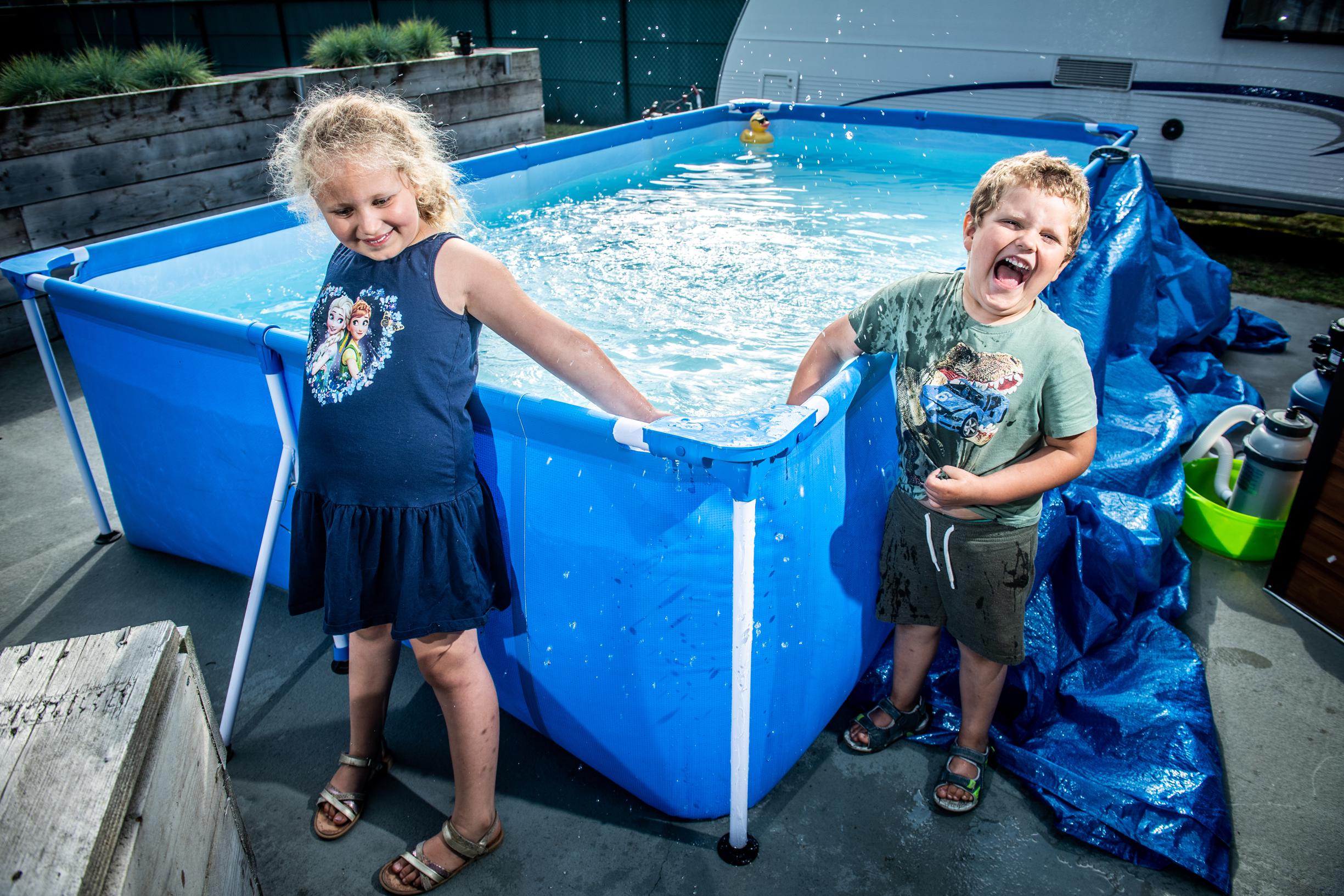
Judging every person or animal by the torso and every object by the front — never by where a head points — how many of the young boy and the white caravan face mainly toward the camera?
1

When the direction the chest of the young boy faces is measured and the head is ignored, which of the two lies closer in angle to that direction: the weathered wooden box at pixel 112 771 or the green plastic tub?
the weathered wooden box

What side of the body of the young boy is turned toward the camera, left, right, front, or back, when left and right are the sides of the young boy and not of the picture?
front

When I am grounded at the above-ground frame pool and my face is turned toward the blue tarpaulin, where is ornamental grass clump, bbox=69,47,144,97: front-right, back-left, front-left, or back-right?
back-left

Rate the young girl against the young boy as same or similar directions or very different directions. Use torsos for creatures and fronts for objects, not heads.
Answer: same or similar directions

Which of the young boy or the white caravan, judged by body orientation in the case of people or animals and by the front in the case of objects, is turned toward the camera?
the young boy

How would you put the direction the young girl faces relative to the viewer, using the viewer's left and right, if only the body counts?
facing the viewer and to the left of the viewer
